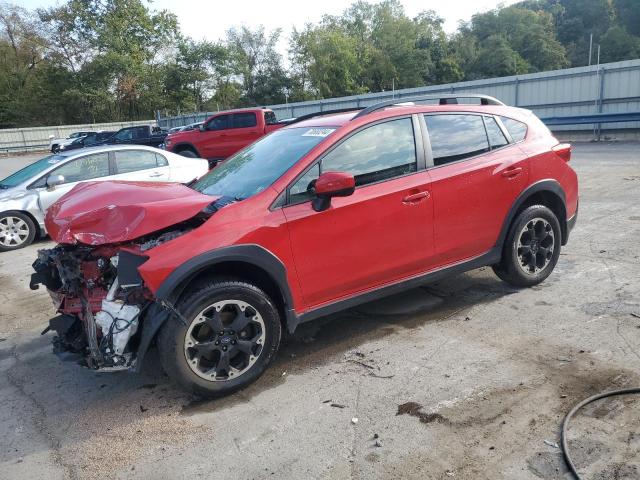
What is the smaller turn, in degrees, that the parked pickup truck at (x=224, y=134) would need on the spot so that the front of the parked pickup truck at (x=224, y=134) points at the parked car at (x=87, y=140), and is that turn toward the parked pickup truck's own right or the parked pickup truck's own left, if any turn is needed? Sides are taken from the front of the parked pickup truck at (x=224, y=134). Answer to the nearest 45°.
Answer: approximately 45° to the parked pickup truck's own right

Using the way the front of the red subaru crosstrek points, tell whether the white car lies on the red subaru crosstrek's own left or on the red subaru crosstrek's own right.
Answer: on the red subaru crosstrek's own right

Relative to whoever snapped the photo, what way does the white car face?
facing the viewer and to the left of the viewer

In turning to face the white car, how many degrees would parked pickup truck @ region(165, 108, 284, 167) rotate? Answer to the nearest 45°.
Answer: approximately 90° to its left

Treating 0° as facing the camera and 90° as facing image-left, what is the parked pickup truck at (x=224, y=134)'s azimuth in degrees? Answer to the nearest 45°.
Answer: approximately 90°

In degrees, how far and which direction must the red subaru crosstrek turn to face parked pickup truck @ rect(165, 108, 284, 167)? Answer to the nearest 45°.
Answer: approximately 135° to its right

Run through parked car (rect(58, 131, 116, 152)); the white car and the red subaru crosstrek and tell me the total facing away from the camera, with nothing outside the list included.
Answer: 0

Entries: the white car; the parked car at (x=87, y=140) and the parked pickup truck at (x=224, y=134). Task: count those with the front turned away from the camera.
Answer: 0

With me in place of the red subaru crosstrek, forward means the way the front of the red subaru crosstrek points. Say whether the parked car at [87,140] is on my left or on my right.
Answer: on my right

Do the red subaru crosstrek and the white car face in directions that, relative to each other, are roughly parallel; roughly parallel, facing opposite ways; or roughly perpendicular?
roughly parallel

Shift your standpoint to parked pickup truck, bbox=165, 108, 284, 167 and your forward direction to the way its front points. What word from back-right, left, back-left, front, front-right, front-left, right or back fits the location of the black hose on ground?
left
